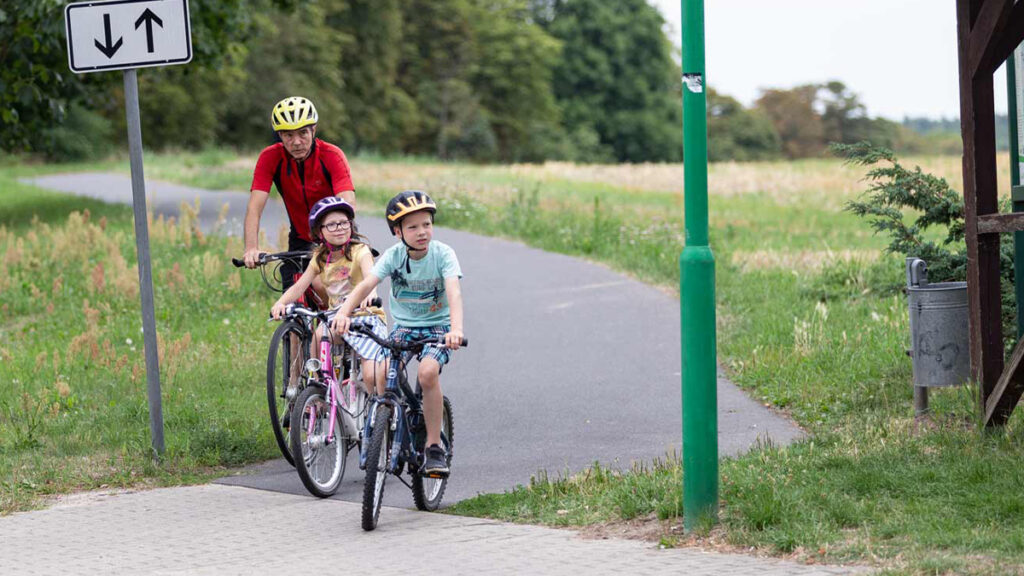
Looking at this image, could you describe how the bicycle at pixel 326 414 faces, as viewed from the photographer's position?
facing the viewer and to the left of the viewer

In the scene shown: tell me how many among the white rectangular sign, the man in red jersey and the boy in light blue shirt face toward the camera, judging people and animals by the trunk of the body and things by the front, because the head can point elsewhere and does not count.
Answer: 3

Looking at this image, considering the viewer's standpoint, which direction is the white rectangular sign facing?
facing the viewer

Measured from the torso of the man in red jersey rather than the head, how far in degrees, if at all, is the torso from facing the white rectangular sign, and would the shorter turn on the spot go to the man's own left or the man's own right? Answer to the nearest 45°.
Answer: approximately 90° to the man's own right

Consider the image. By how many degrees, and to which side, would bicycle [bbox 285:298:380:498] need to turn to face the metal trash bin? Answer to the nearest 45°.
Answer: approximately 135° to its left

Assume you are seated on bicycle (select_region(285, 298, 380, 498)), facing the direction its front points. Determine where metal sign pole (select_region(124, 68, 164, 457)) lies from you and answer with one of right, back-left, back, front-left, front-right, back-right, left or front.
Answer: right

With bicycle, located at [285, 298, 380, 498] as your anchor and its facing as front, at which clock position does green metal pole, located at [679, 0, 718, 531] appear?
The green metal pole is roughly at 9 o'clock from the bicycle.

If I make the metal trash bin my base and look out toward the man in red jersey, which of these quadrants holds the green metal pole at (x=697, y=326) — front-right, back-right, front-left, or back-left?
front-left

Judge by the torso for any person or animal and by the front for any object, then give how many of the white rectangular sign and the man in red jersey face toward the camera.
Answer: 2
